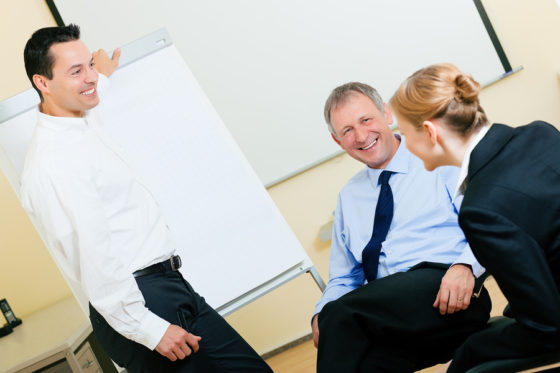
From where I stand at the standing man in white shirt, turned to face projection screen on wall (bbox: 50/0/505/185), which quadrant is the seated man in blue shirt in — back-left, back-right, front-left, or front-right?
front-right

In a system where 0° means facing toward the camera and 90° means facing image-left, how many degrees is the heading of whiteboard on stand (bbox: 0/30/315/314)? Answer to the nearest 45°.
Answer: approximately 0°

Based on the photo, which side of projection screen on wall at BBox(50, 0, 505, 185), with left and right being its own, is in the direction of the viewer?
front

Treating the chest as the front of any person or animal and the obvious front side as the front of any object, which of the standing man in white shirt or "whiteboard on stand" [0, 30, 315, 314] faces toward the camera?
the whiteboard on stand

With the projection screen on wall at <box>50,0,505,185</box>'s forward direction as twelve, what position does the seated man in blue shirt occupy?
The seated man in blue shirt is roughly at 12 o'clock from the projection screen on wall.

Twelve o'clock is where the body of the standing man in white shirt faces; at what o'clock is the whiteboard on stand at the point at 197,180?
The whiteboard on stand is roughly at 10 o'clock from the standing man in white shirt.

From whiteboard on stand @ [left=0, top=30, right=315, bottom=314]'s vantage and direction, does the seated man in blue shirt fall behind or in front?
in front

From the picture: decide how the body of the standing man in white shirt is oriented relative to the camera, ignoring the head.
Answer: to the viewer's right

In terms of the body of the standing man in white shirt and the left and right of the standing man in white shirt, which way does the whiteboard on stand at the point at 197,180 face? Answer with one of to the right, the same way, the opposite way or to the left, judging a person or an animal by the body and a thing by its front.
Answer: to the right

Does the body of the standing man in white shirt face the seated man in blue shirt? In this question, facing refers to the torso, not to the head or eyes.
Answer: yes

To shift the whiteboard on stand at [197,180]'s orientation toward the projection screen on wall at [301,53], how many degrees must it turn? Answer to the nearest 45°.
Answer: approximately 135° to its left

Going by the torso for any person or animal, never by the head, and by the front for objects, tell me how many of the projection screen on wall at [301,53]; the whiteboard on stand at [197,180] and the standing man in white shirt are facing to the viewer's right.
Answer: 1

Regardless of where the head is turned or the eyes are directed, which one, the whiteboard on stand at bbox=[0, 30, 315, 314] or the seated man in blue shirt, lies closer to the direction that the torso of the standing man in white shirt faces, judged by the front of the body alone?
the seated man in blue shirt

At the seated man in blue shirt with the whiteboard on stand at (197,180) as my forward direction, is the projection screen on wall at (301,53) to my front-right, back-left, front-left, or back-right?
front-right

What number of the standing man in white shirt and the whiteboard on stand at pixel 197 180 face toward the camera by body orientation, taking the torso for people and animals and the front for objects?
1

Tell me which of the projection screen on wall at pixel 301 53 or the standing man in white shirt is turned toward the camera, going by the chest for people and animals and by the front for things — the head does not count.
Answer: the projection screen on wall

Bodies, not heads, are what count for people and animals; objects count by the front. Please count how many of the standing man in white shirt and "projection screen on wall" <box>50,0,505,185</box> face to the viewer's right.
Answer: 1

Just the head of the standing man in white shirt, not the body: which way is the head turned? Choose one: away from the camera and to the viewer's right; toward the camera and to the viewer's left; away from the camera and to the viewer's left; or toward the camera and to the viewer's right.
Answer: toward the camera and to the viewer's right

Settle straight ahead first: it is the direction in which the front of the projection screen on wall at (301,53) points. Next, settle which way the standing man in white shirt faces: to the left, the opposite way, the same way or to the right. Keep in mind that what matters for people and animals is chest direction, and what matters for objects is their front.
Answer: to the left
